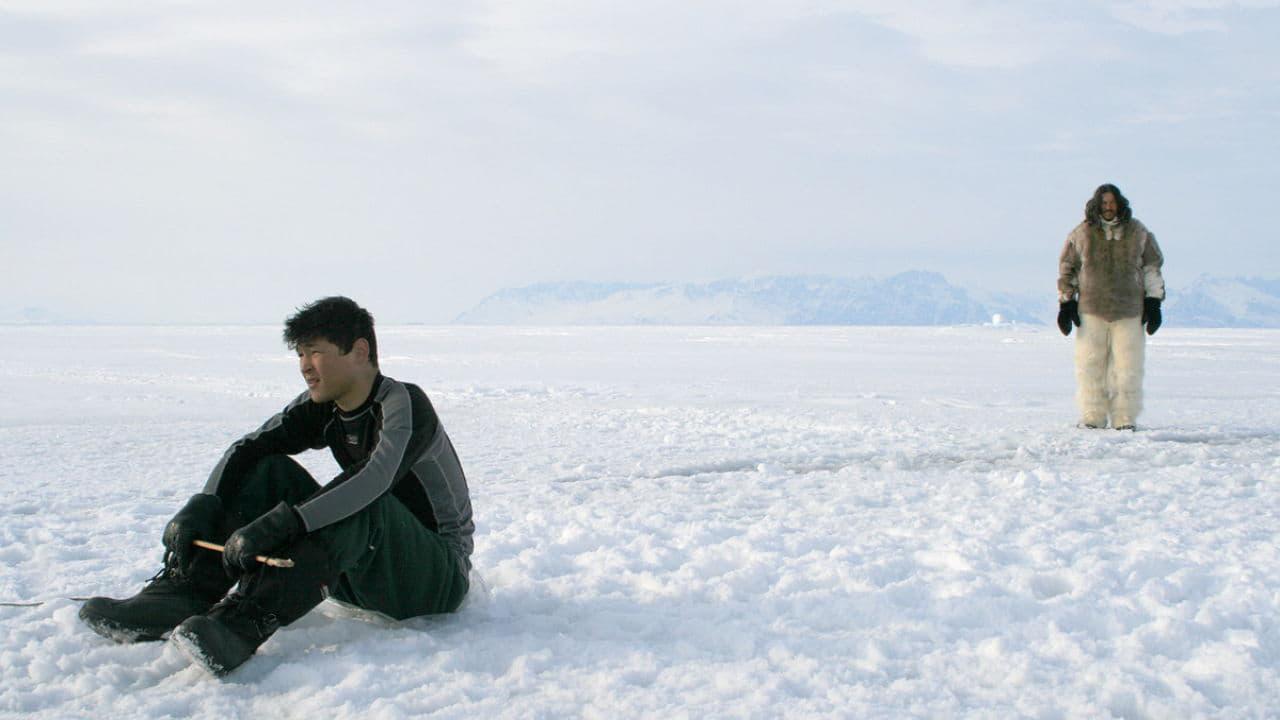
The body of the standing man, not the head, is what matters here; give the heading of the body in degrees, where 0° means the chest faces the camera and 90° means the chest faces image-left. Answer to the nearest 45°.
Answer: approximately 0°

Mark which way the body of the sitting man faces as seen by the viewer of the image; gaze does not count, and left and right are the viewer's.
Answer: facing the viewer and to the left of the viewer

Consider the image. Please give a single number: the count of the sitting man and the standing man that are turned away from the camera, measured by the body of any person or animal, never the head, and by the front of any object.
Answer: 0

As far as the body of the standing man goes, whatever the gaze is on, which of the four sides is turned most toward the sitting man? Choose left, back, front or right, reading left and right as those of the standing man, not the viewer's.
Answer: front

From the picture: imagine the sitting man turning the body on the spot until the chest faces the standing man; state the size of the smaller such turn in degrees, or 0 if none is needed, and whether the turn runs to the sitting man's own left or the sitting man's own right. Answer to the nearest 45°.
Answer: approximately 180°
